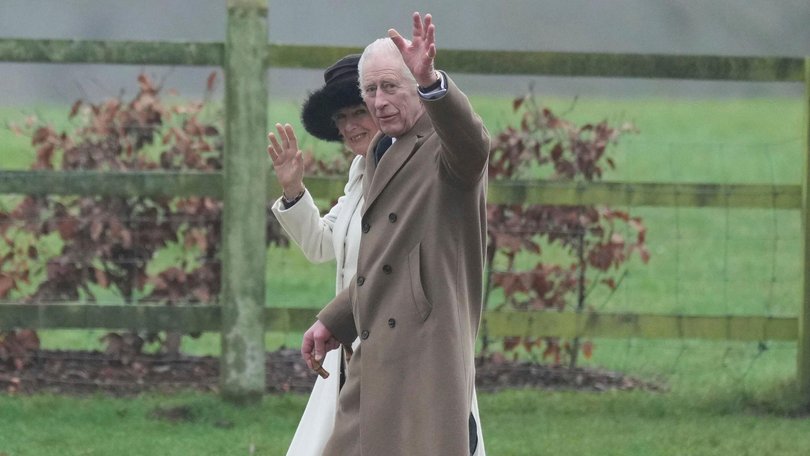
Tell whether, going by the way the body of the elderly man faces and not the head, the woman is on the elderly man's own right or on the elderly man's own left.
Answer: on the elderly man's own right
